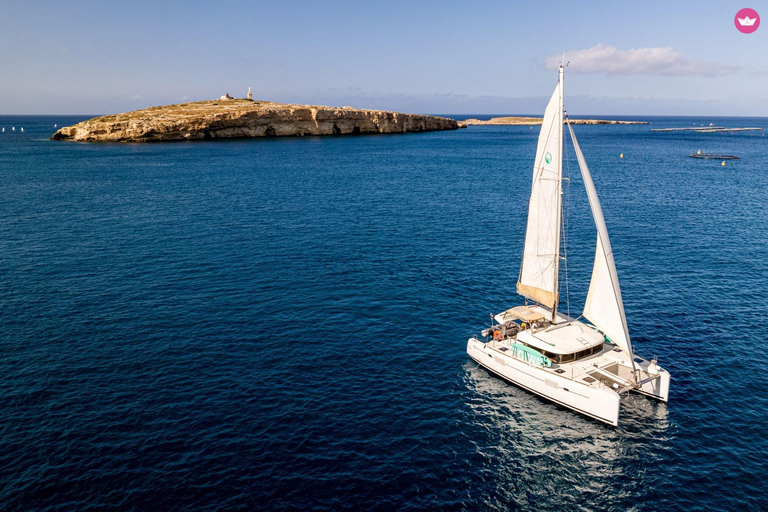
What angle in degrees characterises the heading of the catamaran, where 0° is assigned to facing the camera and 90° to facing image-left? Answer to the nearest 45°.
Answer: approximately 315°
